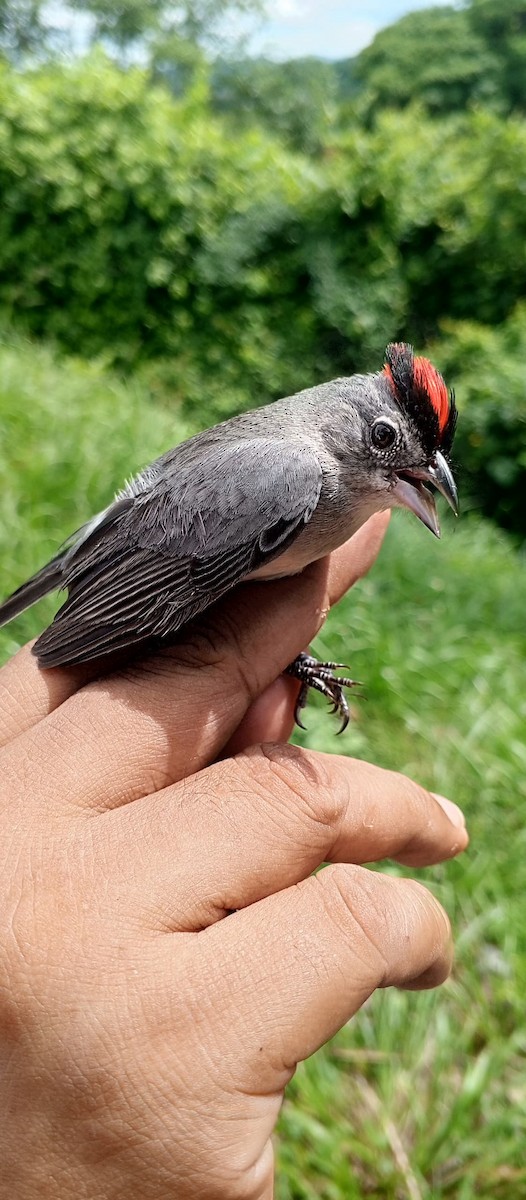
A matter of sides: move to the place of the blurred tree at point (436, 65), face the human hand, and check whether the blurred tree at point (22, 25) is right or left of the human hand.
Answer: right

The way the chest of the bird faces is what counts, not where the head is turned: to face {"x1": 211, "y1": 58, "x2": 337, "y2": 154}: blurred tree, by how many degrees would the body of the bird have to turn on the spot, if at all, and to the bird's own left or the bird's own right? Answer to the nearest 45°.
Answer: approximately 90° to the bird's own left

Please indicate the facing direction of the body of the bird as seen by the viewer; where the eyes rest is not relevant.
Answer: to the viewer's right

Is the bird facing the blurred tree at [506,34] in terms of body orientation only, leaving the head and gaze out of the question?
no

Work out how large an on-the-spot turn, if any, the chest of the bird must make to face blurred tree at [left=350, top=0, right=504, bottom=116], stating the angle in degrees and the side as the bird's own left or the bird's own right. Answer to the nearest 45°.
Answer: approximately 45° to the bird's own left

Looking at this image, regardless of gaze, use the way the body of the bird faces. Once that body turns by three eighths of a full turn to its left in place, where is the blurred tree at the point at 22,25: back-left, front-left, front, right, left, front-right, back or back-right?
front-right
